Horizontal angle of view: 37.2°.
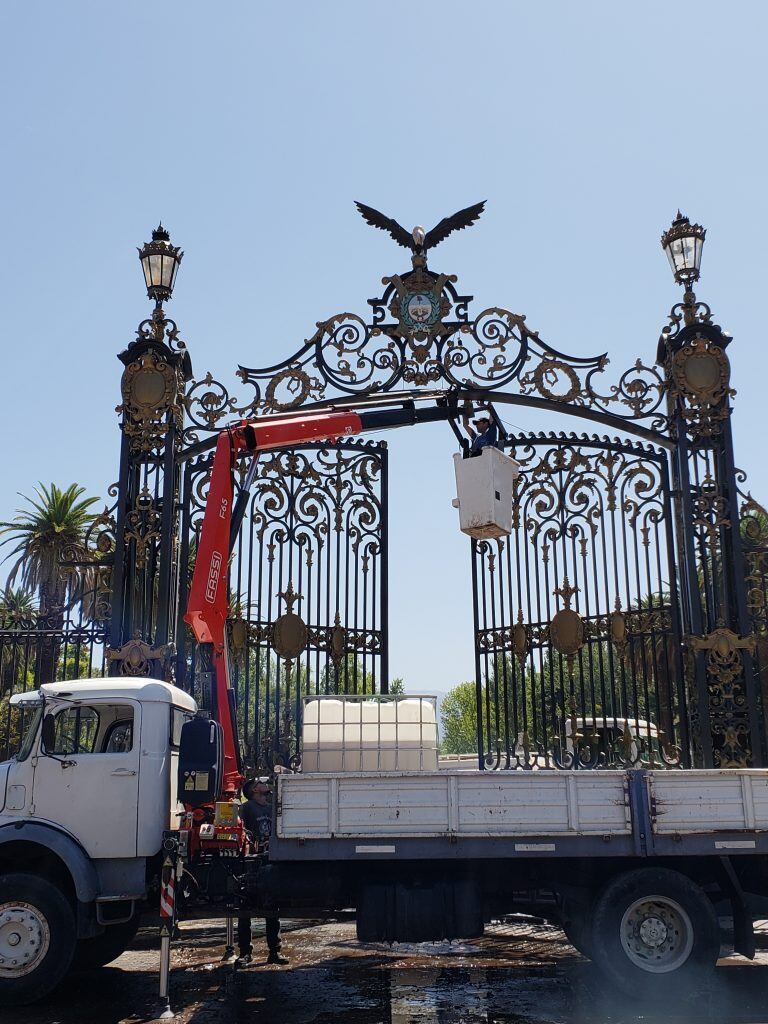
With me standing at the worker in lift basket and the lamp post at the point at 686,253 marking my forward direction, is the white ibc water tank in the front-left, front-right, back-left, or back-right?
back-right

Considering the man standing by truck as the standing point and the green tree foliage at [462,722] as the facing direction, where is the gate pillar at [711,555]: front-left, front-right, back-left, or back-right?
front-right

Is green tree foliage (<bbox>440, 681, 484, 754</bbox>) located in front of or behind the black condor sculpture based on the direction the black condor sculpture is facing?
behind

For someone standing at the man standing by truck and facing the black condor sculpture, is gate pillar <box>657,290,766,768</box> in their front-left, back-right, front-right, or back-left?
front-right

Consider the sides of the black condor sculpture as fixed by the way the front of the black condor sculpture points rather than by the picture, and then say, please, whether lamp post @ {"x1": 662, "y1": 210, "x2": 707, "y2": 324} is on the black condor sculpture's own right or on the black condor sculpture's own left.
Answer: on the black condor sculpture's own left

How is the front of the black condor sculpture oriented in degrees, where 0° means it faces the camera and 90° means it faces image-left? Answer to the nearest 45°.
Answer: approximately 0°

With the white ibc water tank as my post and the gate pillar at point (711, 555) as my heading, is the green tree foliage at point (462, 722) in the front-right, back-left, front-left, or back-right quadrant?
front-left
